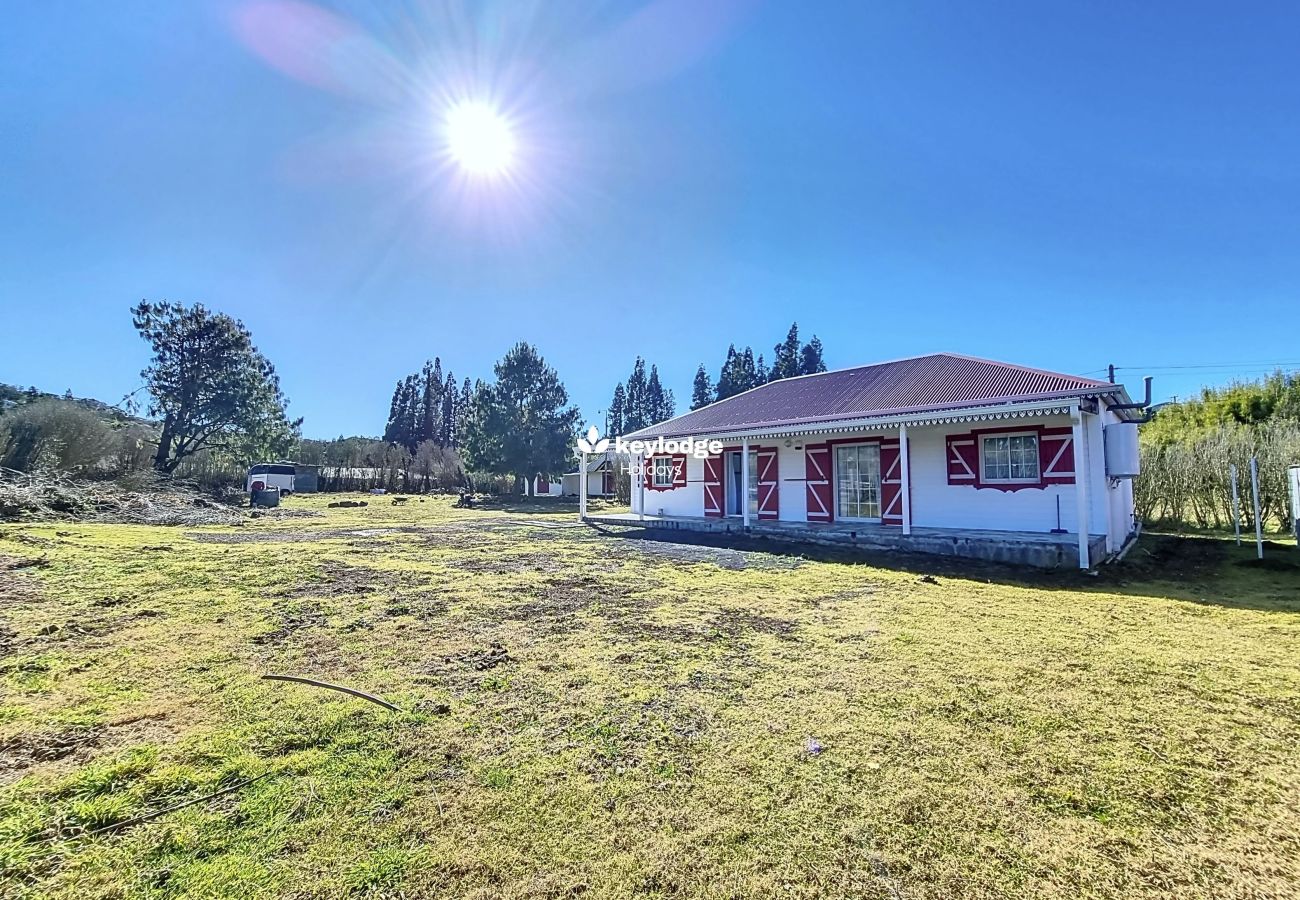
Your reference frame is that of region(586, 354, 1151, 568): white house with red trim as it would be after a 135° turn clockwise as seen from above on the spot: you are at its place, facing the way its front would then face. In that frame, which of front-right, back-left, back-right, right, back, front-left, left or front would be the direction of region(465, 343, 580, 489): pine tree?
front-left

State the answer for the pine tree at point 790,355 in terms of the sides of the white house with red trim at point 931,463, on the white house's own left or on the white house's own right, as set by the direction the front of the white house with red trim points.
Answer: on the white house's own right

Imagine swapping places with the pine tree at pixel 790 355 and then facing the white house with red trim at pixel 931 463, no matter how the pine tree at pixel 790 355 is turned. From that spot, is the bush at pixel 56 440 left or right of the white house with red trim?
right

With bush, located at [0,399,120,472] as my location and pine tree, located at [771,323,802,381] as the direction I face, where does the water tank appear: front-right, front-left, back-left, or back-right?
front-right

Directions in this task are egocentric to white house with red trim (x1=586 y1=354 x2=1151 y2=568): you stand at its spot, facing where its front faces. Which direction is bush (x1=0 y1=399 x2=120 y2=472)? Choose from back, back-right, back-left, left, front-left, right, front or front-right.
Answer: front-right

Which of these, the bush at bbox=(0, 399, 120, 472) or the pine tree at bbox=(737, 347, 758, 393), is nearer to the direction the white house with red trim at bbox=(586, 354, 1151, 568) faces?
the bush

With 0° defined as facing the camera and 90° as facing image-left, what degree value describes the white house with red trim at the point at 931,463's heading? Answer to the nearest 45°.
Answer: approximately 45°

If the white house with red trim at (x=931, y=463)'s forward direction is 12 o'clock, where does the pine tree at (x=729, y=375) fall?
The pine tree is roughly at 4 o'clock from the white house with red trim.

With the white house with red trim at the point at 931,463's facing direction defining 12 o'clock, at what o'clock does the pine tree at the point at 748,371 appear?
The pine tree is roughly at 4 o'clock from the white house with red trim.
